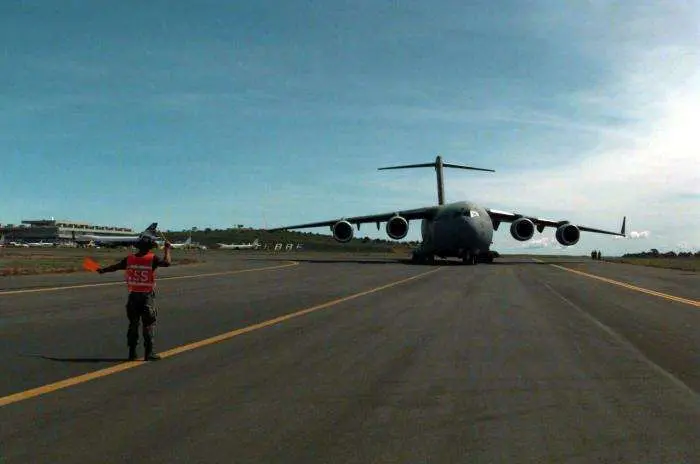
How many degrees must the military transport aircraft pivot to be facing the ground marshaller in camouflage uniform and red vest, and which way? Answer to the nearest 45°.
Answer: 0° — it already faces it

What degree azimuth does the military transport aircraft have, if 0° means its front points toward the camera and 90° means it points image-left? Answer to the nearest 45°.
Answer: approximately 0°
